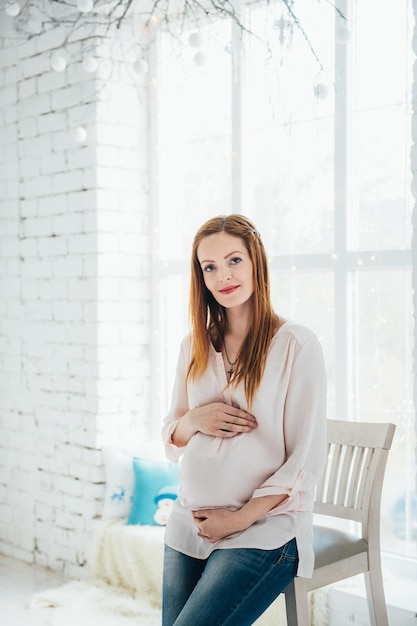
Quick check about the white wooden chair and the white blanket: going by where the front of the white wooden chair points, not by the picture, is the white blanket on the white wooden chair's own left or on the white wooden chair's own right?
on the white wooden chair's own right

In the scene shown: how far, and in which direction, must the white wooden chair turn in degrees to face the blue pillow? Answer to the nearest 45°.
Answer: approximately 90° to its right

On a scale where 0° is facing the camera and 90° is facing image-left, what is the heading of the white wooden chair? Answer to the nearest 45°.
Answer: approximately 45°
